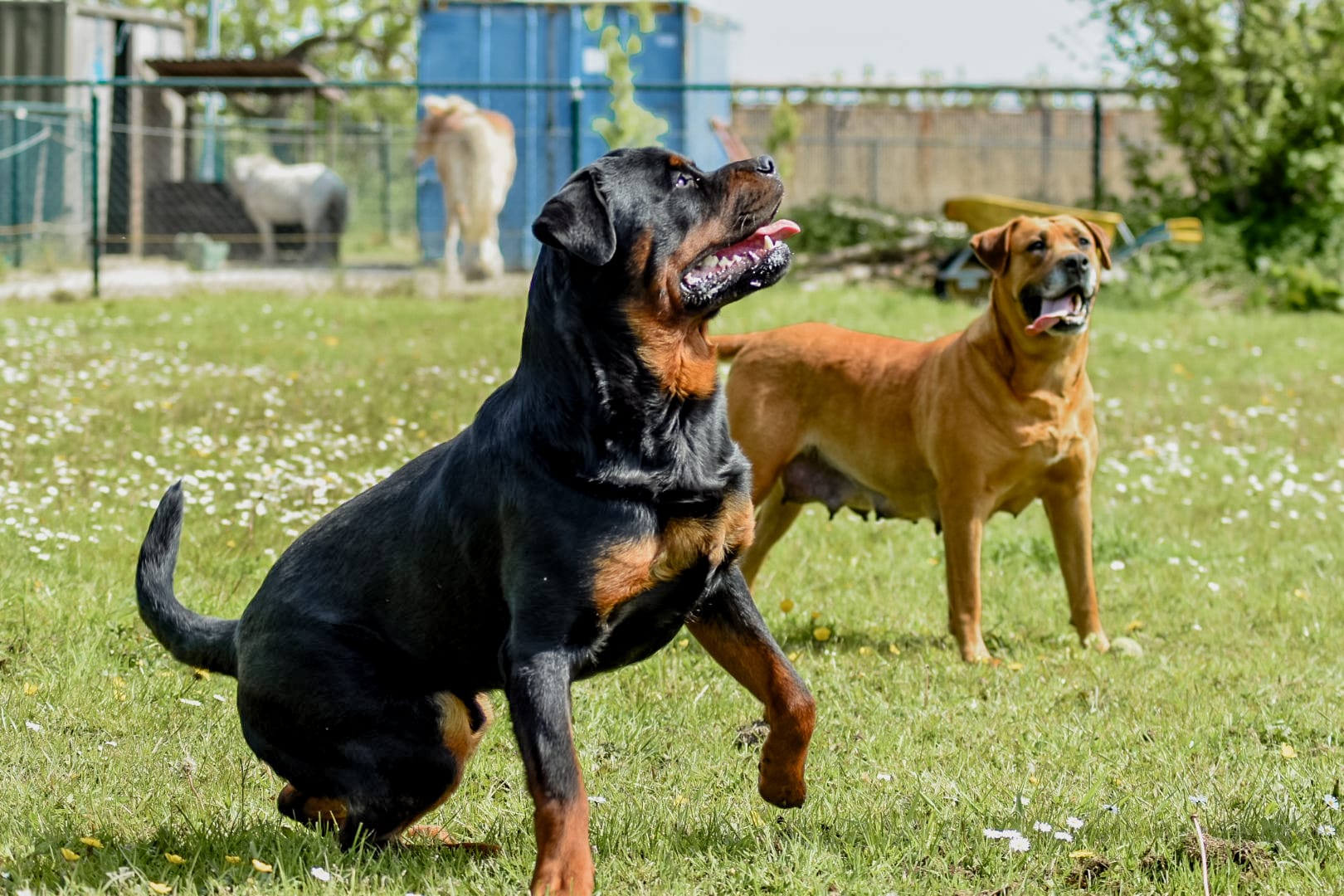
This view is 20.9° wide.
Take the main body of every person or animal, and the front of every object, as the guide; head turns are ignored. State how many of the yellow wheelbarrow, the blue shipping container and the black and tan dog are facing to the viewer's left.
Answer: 1

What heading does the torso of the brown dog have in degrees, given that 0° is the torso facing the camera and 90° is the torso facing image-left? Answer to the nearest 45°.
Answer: approximately 315°

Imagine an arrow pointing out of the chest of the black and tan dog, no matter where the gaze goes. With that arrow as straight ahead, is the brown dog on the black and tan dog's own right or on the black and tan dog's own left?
on the black and tan dog's own left

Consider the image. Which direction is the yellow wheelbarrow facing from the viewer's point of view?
to the viewer's left

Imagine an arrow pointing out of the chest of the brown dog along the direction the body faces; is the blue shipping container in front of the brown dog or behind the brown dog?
behind

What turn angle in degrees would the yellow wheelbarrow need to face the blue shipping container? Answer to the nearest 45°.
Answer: approximately 45° to its right

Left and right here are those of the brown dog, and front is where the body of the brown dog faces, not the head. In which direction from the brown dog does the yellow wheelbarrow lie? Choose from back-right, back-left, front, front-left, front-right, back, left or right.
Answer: back-left

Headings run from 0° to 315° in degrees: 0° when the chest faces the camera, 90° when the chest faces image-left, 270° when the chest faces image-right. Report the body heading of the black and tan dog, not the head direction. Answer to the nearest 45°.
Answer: approximately 315°

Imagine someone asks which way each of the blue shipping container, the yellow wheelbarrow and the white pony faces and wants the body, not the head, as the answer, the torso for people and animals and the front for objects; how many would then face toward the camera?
1

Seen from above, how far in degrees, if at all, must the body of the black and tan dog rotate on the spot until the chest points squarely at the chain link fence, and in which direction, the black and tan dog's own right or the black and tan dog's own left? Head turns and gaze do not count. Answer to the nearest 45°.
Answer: approximately 135° to the black and tan dog's own left
